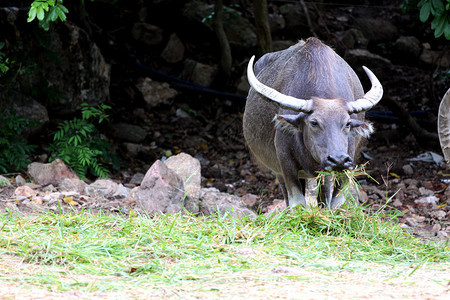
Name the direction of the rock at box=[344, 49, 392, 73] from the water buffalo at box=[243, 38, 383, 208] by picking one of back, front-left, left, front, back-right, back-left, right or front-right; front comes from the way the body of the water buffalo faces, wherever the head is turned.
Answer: back

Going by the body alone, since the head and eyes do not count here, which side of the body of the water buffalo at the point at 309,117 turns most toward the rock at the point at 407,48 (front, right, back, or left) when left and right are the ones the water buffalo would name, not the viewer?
back

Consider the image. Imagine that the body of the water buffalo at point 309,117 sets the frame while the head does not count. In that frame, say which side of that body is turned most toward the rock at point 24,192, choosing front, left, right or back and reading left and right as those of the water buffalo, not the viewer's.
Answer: right

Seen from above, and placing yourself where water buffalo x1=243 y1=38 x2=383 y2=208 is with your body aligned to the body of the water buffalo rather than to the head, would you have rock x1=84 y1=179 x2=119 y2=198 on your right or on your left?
on your right

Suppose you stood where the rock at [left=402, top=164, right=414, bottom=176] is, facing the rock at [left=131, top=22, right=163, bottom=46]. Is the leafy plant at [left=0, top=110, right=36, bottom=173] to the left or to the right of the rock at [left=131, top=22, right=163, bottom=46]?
left

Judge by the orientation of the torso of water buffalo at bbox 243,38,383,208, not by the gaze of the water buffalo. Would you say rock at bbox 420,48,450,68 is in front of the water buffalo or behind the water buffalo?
behind

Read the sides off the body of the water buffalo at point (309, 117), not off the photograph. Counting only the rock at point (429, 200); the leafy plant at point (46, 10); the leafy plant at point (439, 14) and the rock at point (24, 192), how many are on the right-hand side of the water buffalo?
2

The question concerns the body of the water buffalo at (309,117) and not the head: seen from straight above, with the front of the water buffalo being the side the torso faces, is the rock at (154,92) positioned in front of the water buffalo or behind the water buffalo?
behind

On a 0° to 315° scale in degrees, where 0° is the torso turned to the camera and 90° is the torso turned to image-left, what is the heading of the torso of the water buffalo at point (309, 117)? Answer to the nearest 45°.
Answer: approximately 0°

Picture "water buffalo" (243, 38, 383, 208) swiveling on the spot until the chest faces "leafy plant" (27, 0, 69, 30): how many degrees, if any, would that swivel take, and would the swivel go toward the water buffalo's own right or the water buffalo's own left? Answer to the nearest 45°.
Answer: approximately 90° to the water buffalo's own right

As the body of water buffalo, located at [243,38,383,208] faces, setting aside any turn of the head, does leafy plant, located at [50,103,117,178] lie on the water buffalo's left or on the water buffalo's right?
on the water buffalo's right

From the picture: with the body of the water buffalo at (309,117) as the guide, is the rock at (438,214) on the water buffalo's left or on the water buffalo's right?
on the water buffalo's left
